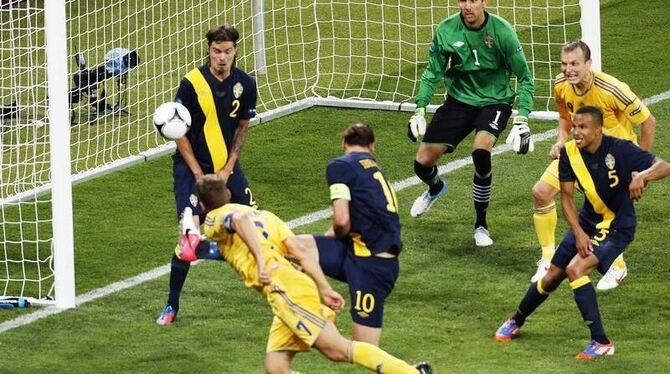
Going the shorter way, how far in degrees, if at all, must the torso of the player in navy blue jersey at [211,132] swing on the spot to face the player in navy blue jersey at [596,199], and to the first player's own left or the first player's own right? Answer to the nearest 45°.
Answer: approximately 45° to the first player's own left

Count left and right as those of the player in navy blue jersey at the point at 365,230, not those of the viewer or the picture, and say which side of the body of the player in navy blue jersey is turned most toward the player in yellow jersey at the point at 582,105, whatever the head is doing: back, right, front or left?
right

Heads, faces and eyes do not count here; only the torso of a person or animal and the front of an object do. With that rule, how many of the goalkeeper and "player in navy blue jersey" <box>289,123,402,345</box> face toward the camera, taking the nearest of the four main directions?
1

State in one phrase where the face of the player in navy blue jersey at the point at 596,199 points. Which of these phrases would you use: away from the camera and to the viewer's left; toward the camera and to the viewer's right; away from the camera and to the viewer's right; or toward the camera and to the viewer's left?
toward the camera and to the viewer's left

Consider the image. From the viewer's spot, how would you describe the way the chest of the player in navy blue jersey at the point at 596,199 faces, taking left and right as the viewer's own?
facing the viewer and to the left of the viewer

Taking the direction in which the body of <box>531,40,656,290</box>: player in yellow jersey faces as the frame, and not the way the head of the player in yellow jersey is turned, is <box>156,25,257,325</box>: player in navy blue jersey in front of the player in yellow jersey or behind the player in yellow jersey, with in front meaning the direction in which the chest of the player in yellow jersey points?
in front

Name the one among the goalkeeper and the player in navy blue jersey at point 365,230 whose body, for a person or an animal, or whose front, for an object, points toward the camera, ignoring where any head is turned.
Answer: the goalkeeper

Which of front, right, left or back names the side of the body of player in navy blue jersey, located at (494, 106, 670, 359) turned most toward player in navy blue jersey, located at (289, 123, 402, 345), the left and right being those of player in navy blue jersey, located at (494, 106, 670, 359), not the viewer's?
front

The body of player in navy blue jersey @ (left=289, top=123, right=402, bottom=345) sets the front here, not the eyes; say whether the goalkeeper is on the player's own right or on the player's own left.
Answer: on the player's own right

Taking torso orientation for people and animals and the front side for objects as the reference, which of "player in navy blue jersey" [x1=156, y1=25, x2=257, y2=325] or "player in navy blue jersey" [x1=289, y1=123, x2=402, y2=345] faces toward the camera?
"player in navy blue jersey" [x1=156, y1=25, x2=257, y2=325]

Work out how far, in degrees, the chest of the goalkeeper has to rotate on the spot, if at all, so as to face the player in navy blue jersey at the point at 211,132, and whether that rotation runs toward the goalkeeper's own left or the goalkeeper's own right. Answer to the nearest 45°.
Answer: approximately 45° to the goalkeeper's own right

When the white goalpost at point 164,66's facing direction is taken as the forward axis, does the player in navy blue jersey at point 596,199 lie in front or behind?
in front

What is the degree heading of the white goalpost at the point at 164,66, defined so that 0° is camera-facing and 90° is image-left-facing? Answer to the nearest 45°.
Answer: approximately 315°

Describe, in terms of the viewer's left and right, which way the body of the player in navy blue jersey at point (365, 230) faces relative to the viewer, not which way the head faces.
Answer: facing away from the viewer and to the left of the viewer

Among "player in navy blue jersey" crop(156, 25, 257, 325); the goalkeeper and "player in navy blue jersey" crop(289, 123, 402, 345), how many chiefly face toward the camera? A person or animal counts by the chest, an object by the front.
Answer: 2

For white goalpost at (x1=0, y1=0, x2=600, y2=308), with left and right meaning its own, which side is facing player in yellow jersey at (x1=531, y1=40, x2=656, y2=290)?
front

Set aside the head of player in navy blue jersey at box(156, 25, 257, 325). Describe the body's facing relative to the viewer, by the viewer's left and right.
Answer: facing the viewer
